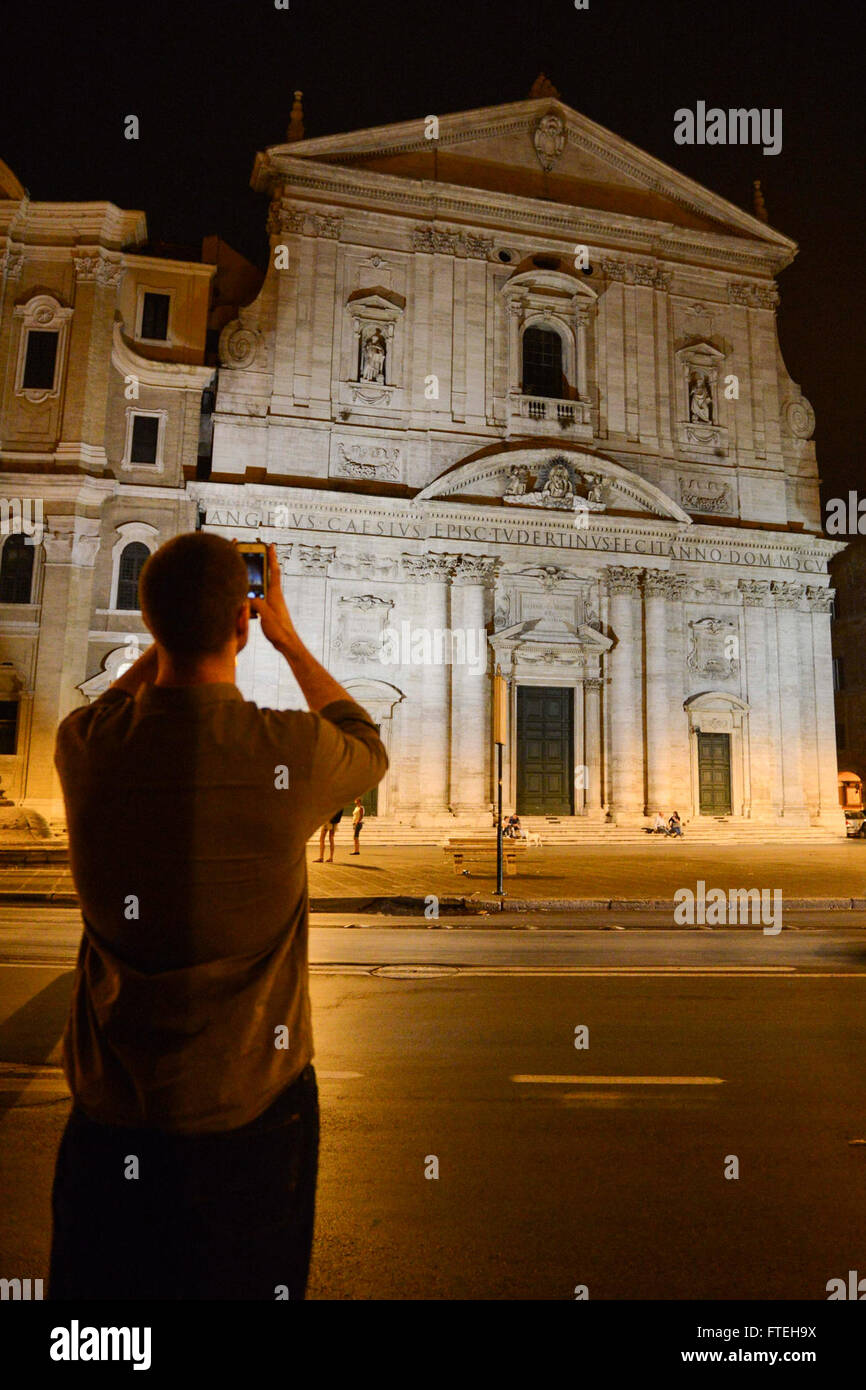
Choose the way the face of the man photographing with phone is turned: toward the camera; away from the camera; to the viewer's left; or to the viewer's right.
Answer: away from the camera

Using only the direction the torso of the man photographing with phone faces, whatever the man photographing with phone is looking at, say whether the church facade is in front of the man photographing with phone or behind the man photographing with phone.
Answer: in front

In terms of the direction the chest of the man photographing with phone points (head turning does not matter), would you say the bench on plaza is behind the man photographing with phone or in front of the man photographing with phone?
in front

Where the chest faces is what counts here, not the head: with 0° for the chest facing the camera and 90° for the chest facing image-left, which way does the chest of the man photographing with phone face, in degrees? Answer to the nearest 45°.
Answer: approximately 180°
